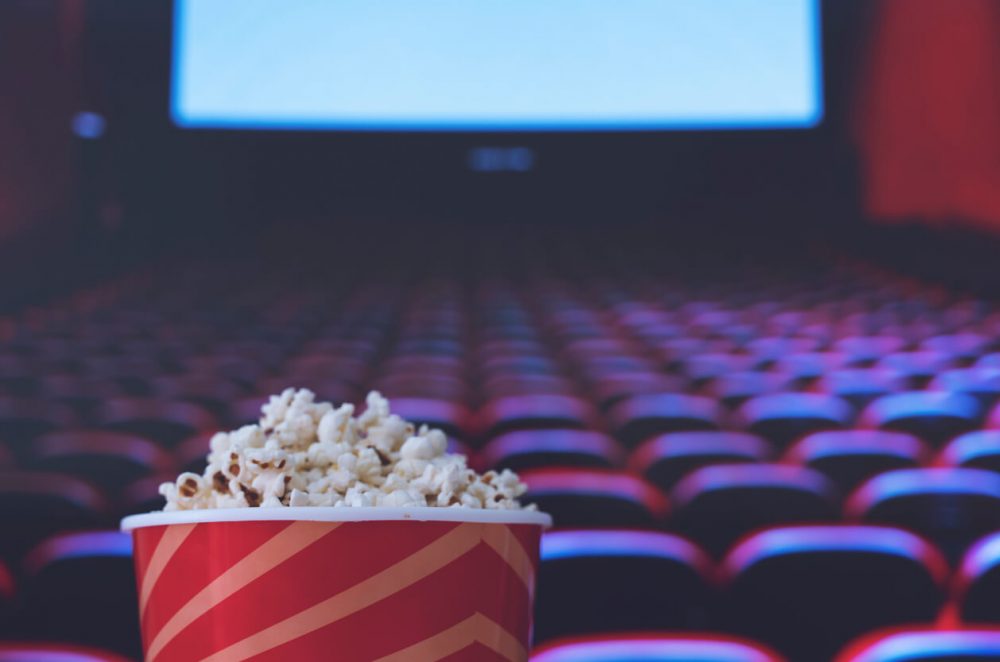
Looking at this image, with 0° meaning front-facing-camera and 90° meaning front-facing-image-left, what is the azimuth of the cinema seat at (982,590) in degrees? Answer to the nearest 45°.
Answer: approximately 180°

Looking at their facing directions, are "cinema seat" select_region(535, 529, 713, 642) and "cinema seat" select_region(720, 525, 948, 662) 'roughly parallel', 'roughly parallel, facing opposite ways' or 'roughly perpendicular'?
roughly parallel

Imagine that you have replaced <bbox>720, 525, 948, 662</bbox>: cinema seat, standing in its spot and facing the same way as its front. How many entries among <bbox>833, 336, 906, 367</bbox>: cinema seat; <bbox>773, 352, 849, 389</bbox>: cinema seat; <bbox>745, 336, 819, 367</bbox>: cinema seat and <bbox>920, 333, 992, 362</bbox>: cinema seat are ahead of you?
4

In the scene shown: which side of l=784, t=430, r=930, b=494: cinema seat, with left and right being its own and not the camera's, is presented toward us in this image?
back

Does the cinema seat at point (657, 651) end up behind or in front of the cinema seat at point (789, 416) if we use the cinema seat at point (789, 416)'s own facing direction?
behind

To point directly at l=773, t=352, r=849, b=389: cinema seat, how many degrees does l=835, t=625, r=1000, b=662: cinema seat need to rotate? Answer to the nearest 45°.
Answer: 0° — it already faces it

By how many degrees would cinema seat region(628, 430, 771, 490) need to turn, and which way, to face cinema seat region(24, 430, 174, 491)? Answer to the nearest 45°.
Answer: approximately 90° to its left

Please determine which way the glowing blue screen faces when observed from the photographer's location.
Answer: facing the viewer

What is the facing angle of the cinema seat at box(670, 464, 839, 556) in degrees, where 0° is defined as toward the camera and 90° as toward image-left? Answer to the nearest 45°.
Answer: approximately 180°

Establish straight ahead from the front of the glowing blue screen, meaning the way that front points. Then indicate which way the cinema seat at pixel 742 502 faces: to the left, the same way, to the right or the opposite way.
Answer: the opposite way

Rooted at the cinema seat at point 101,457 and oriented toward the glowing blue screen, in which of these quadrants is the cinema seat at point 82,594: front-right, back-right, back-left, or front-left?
back-right

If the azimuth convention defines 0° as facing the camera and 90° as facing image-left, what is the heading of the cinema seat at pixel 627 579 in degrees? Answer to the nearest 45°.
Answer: approximately 180°

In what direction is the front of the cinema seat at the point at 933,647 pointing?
away from the camera

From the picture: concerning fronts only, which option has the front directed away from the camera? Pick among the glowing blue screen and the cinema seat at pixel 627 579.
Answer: the cinema seat

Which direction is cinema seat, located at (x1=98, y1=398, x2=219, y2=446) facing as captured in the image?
away from the camera

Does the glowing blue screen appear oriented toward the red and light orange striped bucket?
yes
